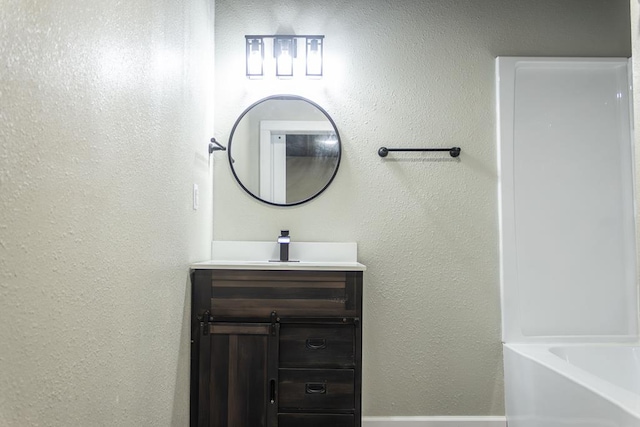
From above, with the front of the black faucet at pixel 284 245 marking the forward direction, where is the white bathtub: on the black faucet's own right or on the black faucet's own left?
on the black faucet's own left

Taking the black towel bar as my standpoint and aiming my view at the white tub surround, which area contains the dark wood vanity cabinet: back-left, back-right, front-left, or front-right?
back-right

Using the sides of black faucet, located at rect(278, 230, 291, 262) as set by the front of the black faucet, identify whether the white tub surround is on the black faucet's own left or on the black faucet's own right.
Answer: on the black faucet's own left

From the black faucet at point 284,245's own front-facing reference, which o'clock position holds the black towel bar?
The black towel bar is roughly at 9 o'clock from the black faucet.

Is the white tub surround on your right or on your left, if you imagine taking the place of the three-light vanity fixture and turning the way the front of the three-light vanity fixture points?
on your left

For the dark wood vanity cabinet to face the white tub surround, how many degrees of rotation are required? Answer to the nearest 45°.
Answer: approximately 90° to its left

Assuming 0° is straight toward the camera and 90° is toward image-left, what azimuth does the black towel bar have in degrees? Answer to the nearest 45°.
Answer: approximately 0°
